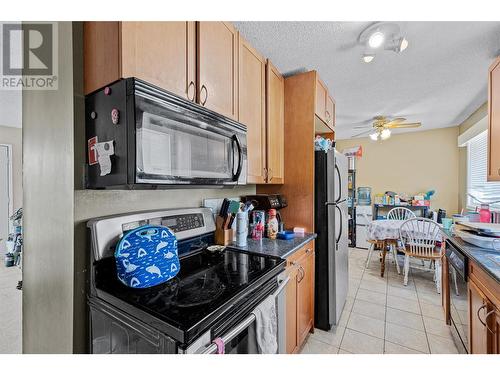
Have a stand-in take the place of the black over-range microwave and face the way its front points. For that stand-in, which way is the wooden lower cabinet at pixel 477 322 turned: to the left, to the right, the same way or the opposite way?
the opposite way

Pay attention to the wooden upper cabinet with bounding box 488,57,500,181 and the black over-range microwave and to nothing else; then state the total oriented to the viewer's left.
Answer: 1

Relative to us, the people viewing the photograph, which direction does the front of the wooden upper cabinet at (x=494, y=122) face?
facing to the left of the viewer

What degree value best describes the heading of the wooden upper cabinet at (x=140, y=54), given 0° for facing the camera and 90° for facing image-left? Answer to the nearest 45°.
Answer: approximately 315°

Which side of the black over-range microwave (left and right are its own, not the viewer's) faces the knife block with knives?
left

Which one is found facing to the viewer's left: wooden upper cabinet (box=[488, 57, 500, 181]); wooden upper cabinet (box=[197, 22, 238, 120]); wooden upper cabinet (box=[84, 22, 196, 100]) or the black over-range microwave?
wooden upper cabinet (box=[488, 57, 500, 181])

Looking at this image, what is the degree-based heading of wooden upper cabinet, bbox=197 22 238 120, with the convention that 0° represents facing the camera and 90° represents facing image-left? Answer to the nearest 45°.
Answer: approximately 315°

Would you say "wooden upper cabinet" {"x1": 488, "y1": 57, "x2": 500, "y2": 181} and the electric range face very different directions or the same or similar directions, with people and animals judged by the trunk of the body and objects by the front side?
very different directions

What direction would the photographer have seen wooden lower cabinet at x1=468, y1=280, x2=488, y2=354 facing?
facing to the left of the viewer
